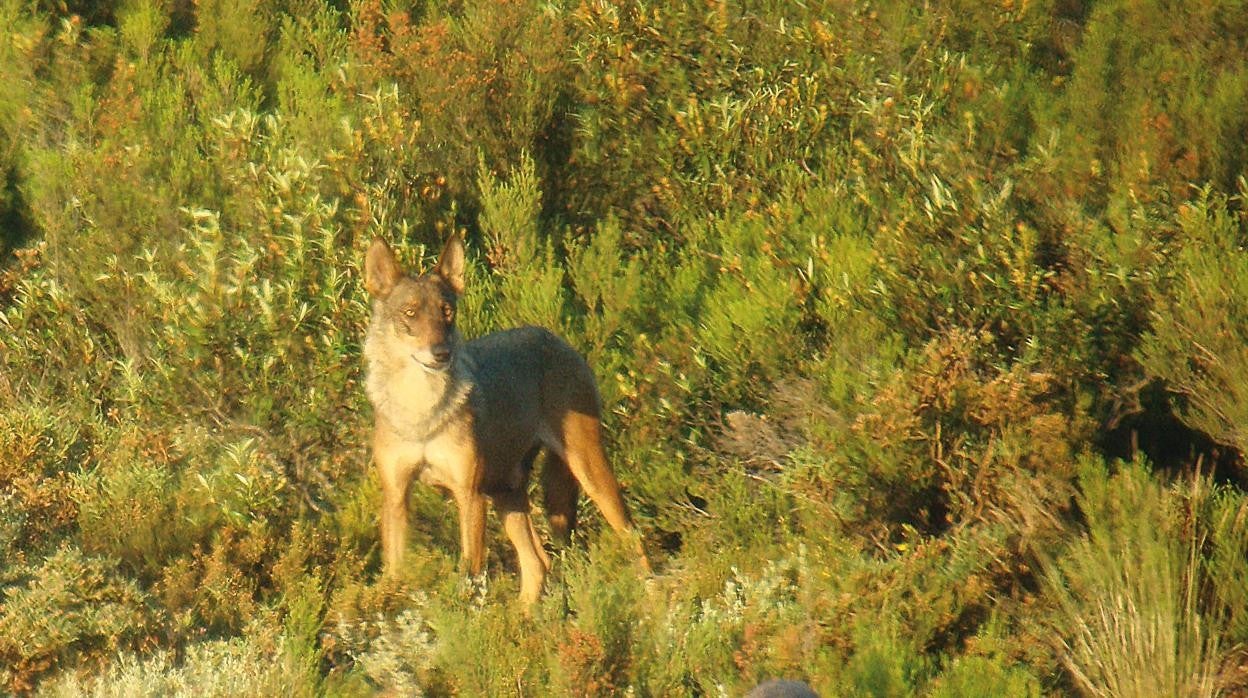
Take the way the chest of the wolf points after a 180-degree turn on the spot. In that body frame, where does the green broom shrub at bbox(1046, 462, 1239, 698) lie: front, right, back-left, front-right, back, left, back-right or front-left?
right

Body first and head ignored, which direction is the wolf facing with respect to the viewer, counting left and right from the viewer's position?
facing the viewer and to the left of the viewer

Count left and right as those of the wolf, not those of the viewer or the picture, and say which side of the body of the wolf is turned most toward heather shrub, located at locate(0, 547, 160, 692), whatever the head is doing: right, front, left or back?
front

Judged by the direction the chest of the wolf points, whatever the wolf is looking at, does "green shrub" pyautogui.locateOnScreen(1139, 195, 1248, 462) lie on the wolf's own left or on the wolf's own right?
on the wolf's own left
